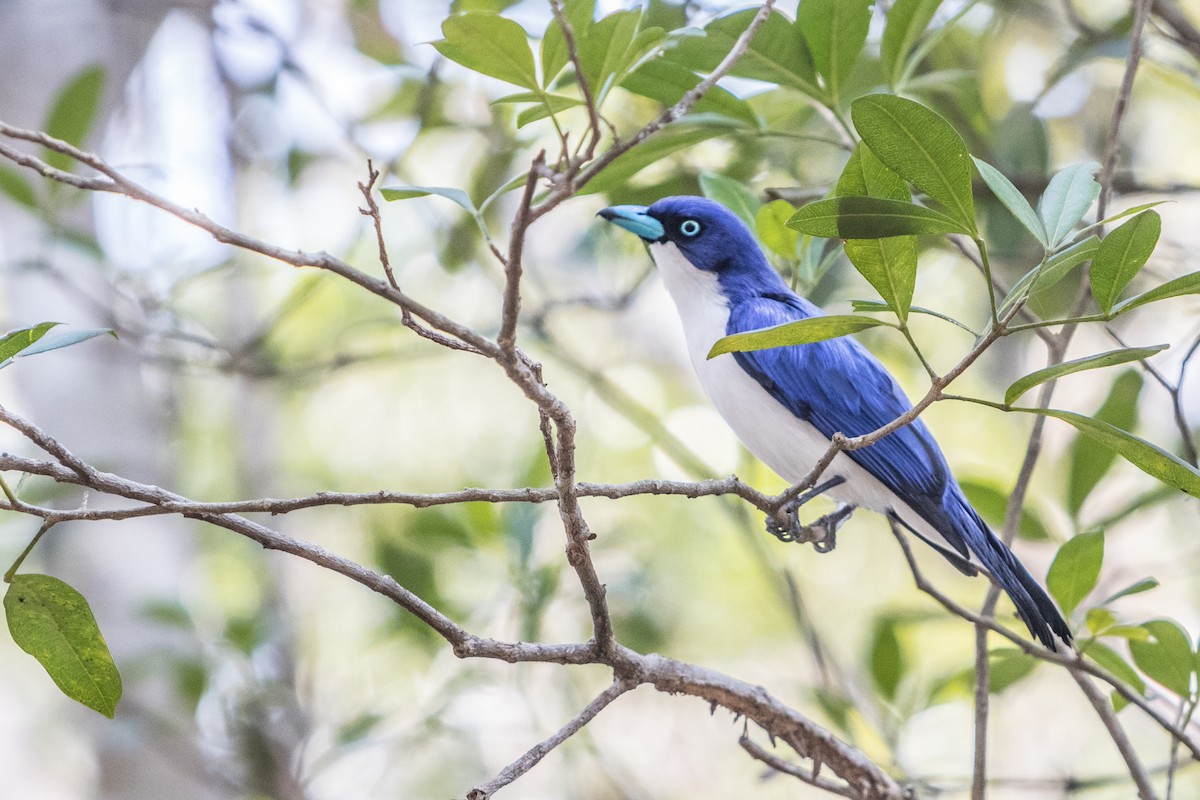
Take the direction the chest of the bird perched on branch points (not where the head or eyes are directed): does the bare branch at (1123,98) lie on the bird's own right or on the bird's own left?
on the bird's own left

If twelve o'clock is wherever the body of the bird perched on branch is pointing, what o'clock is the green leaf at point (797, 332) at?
The green leaf is roughly at 9 o'clock from the bird perched on branch.

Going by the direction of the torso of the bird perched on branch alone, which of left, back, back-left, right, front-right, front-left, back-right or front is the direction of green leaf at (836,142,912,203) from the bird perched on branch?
left

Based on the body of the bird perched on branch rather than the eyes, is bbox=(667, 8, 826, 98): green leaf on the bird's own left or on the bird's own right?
on the bird's own right

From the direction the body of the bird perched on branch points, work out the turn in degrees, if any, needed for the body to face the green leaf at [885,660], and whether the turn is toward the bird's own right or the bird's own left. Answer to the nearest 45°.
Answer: approximately 135° to the bird's own right

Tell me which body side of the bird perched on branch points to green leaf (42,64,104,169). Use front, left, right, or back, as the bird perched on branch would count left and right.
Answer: front

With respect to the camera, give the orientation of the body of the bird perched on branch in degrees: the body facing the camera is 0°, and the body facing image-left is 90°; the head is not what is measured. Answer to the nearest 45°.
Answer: approximately 90°

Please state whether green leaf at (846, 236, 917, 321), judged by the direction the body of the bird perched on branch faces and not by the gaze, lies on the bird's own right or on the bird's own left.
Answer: on the bird's own left
